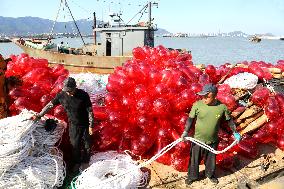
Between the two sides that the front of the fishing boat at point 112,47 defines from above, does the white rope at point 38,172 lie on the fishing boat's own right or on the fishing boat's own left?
on the fishing boat's own left

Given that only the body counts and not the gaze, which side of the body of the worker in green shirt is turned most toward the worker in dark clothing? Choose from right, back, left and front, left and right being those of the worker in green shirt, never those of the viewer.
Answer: right

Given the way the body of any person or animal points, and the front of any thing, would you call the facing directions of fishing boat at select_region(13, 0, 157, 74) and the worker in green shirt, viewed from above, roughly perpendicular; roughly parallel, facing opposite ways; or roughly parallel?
roughly perpendicular

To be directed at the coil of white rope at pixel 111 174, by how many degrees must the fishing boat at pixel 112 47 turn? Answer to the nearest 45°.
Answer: approximately 90° to its left

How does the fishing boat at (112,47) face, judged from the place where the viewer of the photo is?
facing to the left of the viewer

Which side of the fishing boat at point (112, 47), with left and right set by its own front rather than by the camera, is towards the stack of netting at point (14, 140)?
left

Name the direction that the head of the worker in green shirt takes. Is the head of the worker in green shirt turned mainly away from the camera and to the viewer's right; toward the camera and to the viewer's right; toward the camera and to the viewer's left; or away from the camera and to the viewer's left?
toward the camera and to the viewer's left

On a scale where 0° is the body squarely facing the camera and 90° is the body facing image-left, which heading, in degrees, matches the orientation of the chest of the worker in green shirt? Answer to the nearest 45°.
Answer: approximately 0°

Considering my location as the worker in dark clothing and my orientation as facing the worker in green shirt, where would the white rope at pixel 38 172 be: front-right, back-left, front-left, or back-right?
back-right

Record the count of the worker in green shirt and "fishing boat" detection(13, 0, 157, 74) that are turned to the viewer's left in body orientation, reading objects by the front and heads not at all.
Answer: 1

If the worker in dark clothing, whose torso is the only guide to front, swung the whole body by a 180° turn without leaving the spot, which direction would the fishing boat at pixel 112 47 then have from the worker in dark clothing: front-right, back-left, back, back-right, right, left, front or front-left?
front-left
